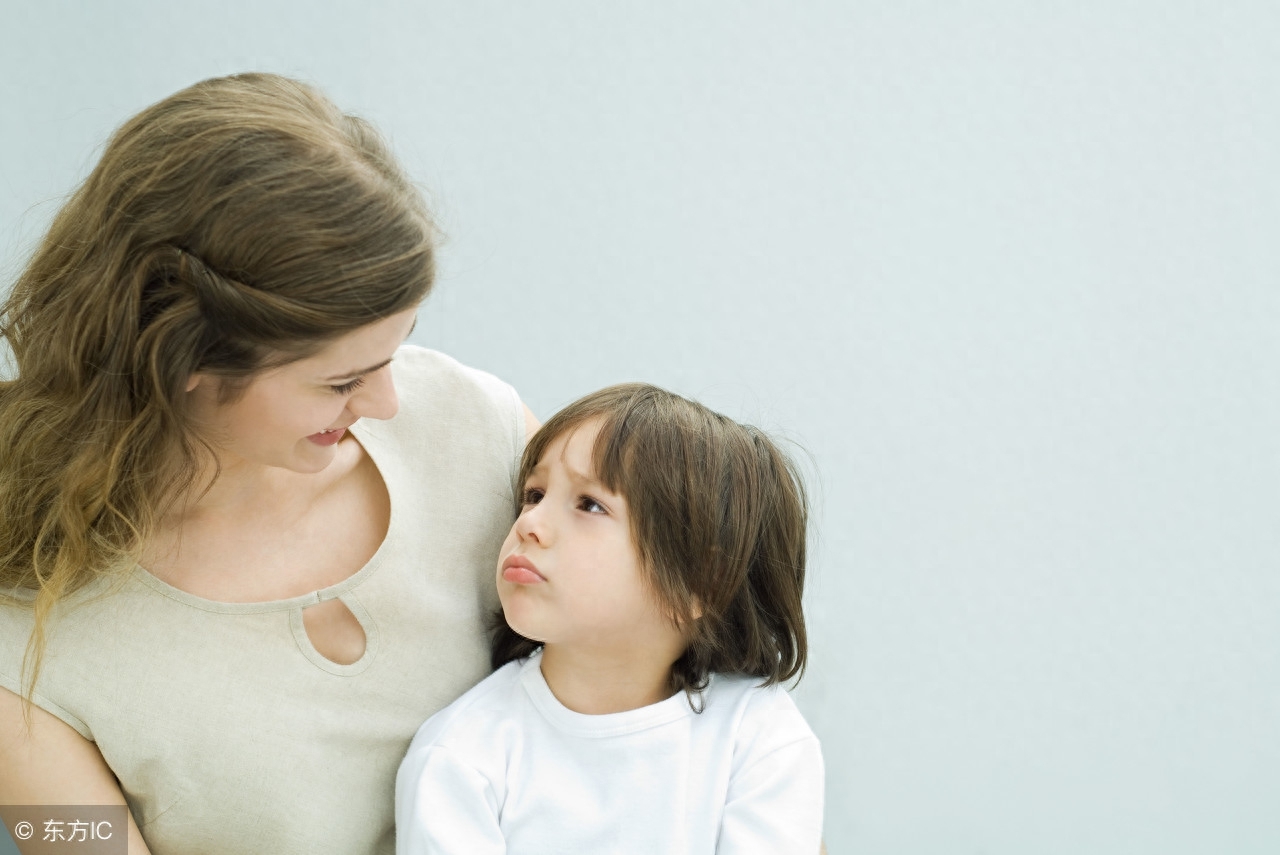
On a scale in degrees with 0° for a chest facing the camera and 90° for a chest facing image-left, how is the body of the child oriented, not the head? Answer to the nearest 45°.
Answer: approximately 0°

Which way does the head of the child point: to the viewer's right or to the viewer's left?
to the viewer's left
